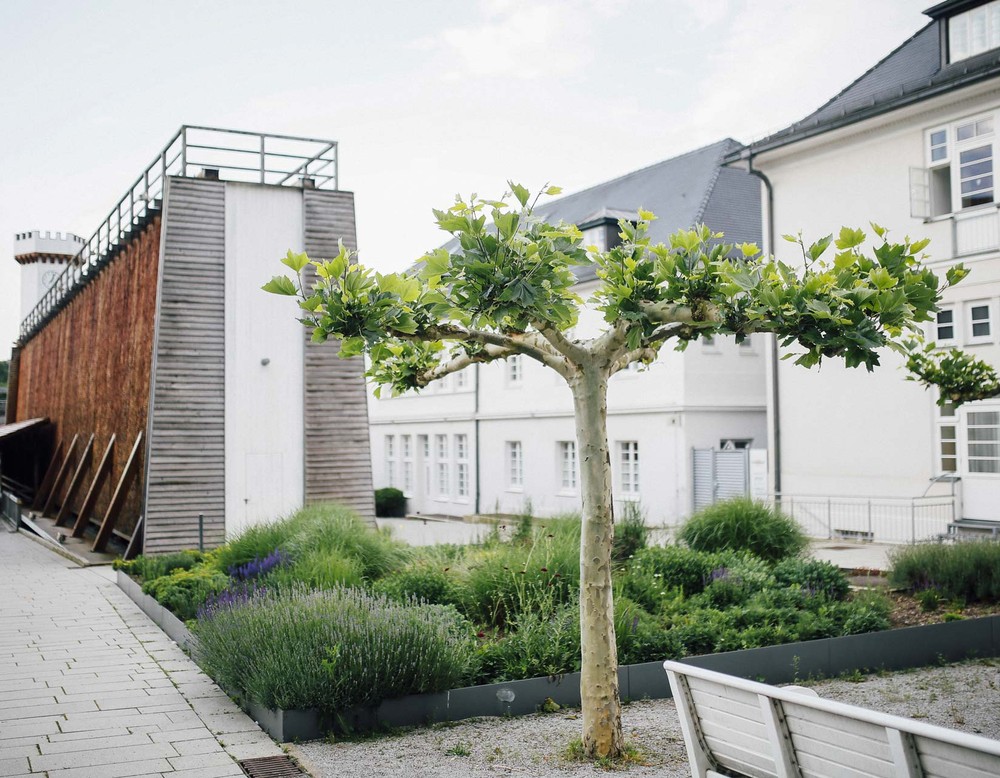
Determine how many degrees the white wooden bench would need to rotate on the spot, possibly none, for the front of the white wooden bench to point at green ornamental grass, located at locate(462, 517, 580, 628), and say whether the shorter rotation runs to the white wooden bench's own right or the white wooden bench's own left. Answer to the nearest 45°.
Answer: approximately 90° to the white wooden bench's own left

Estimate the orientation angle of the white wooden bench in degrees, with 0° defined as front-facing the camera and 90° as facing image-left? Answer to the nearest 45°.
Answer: approximately 225°

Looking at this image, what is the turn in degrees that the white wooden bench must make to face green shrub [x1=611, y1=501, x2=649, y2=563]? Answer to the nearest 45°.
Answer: approximately 45° to its left

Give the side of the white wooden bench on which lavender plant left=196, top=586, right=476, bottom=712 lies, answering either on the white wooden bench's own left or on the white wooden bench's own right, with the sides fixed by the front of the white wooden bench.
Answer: on the white wooden bench's own left

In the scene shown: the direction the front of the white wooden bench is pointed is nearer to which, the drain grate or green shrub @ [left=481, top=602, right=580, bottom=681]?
the green shrub

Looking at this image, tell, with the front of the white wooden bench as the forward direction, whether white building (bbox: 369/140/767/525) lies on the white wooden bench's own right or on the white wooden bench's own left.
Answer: on the white wooden bench's own left
